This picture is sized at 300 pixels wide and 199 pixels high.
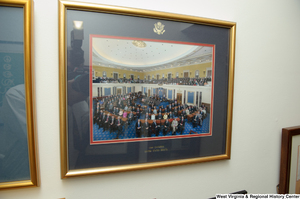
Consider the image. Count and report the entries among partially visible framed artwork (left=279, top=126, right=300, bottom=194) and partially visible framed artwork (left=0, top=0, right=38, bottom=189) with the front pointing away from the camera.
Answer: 0

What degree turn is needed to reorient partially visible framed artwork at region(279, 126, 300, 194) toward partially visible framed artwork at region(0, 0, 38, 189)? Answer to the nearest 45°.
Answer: approximately 90° to its right

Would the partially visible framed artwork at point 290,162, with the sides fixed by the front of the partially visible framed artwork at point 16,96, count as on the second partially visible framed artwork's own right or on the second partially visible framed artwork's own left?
on the second partially visible framed artwork's own left

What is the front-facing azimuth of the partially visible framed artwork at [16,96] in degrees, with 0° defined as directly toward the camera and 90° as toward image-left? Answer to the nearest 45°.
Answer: approximately 0°
